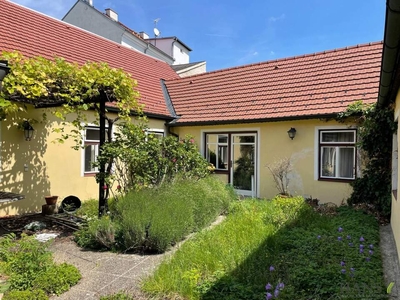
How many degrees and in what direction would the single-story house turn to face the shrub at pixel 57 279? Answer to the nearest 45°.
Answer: approximately 45° to its right

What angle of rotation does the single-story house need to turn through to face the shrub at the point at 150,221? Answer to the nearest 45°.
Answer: approximately 45° to its right

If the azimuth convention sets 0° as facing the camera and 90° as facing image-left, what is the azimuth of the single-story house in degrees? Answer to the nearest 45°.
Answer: approximately 0°

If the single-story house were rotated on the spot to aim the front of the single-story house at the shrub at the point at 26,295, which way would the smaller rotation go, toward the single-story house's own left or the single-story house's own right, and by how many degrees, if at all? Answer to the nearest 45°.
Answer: approximately 45° to the single-story house's own right

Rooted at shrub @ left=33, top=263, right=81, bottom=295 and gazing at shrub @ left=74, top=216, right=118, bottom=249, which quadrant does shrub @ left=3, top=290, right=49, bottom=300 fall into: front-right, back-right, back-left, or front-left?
back-left

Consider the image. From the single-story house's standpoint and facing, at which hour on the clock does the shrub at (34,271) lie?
The shrub is roughly at 1 o'clock from the single-story house.

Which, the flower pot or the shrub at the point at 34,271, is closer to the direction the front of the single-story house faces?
the shrub

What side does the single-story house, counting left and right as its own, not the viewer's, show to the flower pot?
right
